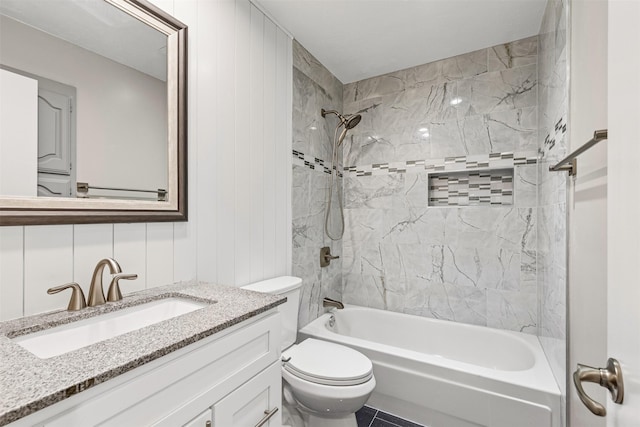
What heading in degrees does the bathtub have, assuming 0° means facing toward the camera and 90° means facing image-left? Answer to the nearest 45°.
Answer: approximately 0°

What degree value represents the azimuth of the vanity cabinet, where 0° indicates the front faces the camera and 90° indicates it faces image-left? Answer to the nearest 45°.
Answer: approximately 315°

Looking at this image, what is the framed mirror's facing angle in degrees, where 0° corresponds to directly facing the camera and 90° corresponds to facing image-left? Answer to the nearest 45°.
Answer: approximately 315°

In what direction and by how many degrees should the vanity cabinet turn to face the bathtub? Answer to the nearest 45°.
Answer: approximately 45° to its left

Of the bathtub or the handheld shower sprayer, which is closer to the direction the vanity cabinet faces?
the bathtub

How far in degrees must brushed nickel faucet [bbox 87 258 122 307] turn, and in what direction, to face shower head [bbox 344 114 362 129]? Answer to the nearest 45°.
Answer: approximately 45° to its left
